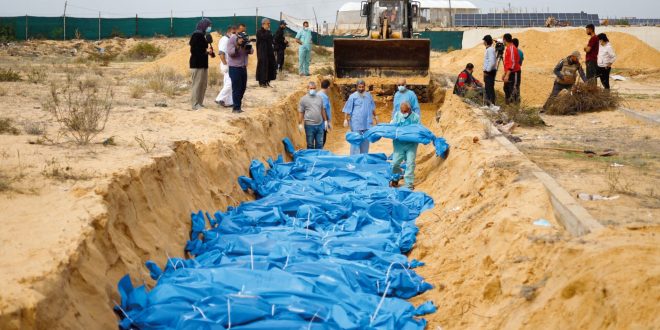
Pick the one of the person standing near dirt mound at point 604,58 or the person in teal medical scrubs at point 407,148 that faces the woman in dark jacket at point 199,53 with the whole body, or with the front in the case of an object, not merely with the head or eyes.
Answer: the person standing near dirt mound

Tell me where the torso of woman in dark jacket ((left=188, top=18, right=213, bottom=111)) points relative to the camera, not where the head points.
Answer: to the viewer's right

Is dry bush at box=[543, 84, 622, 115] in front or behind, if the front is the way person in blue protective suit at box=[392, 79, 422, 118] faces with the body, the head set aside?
behind

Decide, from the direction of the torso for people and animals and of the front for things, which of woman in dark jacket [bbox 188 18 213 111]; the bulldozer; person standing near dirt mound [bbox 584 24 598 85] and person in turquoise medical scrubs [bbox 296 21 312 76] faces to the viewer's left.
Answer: the person standing near dirt mound

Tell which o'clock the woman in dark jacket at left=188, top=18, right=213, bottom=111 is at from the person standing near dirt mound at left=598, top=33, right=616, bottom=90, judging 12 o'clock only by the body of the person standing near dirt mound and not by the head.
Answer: The woman in dark jacket is roughly at 12 o'clock from the person standing near dirt mound.

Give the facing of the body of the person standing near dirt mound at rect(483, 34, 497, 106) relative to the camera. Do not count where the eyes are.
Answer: to the viewer's left

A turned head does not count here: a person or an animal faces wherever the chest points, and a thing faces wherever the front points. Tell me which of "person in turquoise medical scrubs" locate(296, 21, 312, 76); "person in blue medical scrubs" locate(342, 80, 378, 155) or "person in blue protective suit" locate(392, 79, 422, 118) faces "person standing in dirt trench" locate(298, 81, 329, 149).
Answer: "person in turquoise medical scrubs" locate(296, 21, 312, 76)

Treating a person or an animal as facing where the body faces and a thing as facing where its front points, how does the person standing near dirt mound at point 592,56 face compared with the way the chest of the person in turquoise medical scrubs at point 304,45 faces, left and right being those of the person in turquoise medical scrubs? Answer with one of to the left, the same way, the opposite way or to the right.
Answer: to the right

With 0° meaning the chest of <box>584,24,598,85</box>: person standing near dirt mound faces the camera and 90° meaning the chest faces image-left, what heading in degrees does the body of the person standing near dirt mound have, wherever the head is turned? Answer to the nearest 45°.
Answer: approximately 90°
